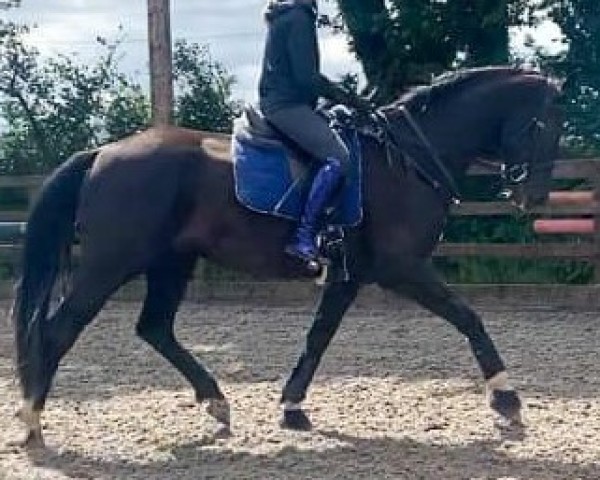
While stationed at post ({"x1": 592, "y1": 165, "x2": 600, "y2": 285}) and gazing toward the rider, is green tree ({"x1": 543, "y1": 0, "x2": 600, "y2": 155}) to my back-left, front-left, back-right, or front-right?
back-right

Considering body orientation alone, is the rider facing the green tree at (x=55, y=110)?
no

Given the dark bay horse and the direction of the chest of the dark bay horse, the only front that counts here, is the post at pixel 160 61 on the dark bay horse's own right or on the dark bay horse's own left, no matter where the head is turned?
on the dark bay horse's own left

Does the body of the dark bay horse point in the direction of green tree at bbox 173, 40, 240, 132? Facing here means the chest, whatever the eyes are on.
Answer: no

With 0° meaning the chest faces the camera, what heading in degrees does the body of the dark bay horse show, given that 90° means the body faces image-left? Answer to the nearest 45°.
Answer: approximately 270°

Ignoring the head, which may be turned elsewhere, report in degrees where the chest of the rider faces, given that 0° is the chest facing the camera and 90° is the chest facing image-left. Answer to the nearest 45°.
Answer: approximately 270°

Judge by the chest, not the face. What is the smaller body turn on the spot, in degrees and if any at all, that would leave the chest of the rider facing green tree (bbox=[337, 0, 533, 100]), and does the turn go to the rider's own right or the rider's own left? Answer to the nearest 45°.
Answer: approximately 90° to the rider's own left

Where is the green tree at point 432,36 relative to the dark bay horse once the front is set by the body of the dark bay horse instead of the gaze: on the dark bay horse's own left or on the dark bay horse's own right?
on the dark bay horse's own left

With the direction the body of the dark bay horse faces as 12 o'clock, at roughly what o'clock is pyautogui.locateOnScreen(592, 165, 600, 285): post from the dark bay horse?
The post is roughly at 10 o'clock from the dark bay horse.

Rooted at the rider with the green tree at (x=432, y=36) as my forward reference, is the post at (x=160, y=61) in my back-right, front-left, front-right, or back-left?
front-left

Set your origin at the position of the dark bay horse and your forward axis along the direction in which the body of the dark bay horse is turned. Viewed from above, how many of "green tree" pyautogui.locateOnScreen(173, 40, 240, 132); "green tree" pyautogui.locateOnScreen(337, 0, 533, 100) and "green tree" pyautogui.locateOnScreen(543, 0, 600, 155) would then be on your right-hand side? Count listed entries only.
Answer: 0

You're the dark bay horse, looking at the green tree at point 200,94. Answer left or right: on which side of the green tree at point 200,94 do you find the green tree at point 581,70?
right

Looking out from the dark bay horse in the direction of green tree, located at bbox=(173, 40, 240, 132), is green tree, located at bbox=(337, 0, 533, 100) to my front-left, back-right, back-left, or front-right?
front-right
